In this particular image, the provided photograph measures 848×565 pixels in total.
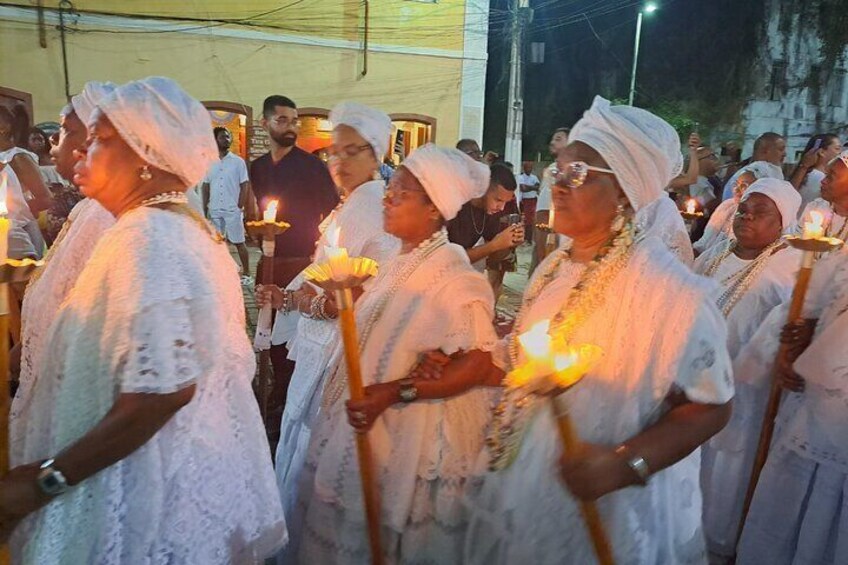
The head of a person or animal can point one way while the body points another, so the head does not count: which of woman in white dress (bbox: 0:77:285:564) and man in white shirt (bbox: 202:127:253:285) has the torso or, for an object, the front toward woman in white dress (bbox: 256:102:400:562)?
the man in white shirt

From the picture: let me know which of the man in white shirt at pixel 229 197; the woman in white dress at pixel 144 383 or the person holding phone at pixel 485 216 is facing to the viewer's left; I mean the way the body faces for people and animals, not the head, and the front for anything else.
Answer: the woman in white dress

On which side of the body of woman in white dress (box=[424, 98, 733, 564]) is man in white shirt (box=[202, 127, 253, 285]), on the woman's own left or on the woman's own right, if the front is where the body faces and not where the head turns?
on the woman's own right

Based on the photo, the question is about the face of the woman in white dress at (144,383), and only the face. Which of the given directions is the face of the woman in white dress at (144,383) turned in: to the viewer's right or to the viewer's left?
to the viewer's left

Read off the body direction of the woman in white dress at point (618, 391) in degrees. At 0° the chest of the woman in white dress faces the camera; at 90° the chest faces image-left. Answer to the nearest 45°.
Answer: approximately 45°

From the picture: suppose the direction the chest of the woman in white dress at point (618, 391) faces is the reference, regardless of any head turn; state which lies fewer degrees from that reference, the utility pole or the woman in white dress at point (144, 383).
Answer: the woman in white dress

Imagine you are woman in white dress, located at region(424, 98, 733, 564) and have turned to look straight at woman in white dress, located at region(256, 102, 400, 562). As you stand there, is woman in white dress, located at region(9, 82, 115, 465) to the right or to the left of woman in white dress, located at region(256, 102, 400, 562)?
left

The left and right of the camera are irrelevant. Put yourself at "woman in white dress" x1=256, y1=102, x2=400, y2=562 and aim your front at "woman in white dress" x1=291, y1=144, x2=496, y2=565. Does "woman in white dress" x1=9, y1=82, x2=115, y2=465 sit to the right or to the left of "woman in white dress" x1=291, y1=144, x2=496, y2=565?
right

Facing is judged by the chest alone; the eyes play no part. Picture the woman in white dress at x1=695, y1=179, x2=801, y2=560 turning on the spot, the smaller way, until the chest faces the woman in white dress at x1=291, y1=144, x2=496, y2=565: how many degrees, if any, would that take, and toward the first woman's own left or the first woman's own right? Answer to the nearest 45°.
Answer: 0° — they already face them

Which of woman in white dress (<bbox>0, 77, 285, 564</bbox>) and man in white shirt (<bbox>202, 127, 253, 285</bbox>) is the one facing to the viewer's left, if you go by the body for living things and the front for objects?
the woman in white dress

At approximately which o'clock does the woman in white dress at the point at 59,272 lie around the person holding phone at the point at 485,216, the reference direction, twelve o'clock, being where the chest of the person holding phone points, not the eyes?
The woman in white dress is roughly at 2 o'clock from the person holding phone.

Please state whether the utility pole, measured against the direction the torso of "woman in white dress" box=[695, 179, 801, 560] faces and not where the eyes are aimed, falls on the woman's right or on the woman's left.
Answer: on the woman's right

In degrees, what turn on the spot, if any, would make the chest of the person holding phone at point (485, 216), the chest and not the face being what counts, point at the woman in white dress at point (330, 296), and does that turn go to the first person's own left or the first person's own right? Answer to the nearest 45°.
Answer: approximately 45° to the first person's own right
